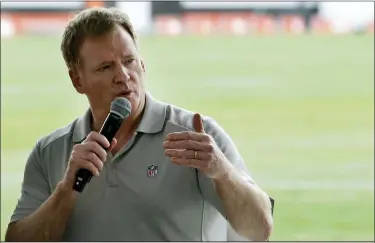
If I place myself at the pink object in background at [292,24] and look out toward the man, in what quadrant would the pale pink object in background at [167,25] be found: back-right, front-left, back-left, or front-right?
front-right

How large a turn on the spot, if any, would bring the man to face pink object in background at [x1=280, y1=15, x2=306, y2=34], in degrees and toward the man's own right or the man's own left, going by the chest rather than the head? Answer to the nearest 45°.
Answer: approximately 180°

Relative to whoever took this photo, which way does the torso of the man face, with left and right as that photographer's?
facing the viewer

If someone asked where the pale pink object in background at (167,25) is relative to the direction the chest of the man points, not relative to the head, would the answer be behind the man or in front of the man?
behind

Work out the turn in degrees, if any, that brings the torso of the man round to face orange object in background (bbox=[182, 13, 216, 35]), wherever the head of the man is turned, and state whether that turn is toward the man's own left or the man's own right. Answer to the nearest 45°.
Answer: approximately 180°
